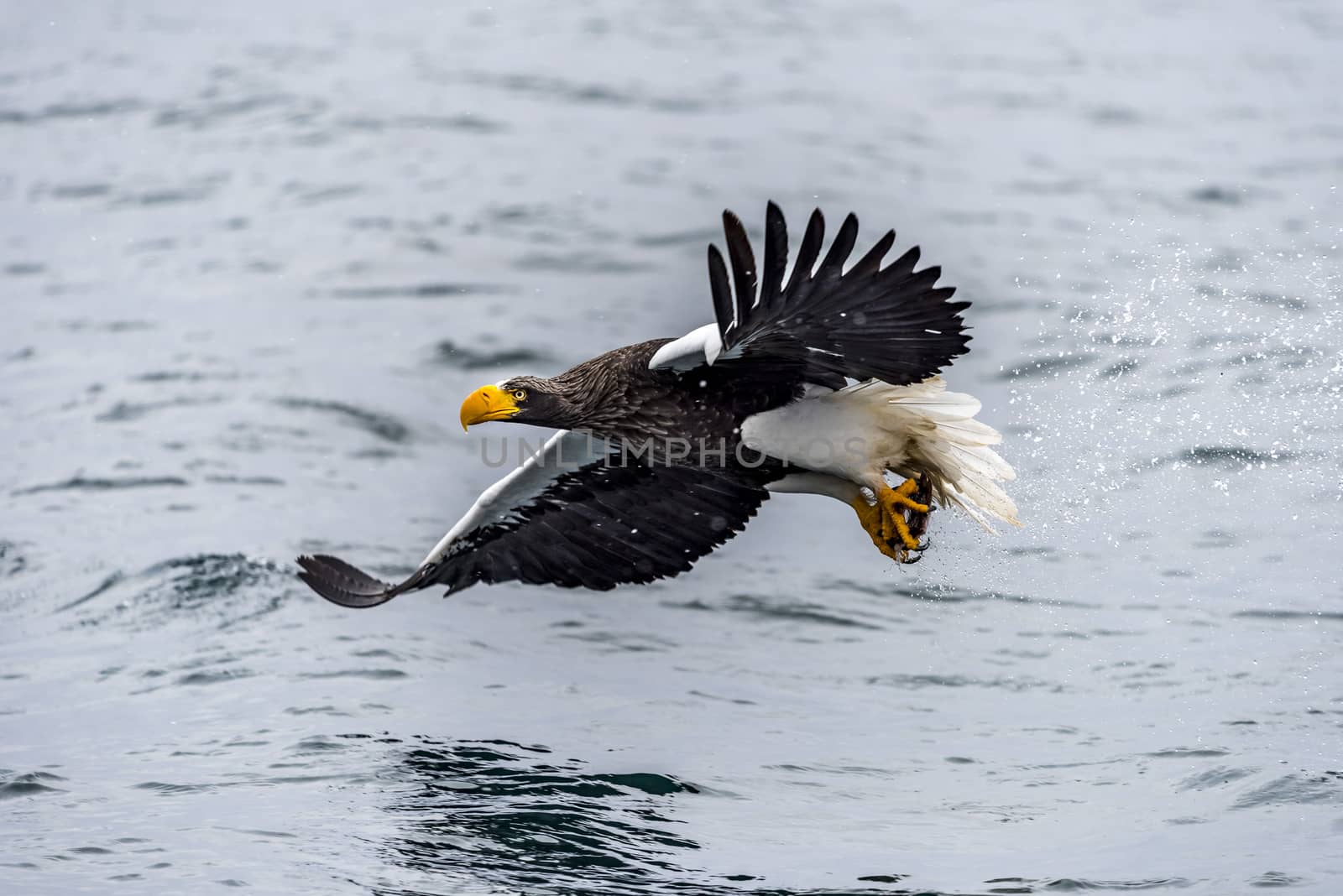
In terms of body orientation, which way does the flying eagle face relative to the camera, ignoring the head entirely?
to the viewer's left
